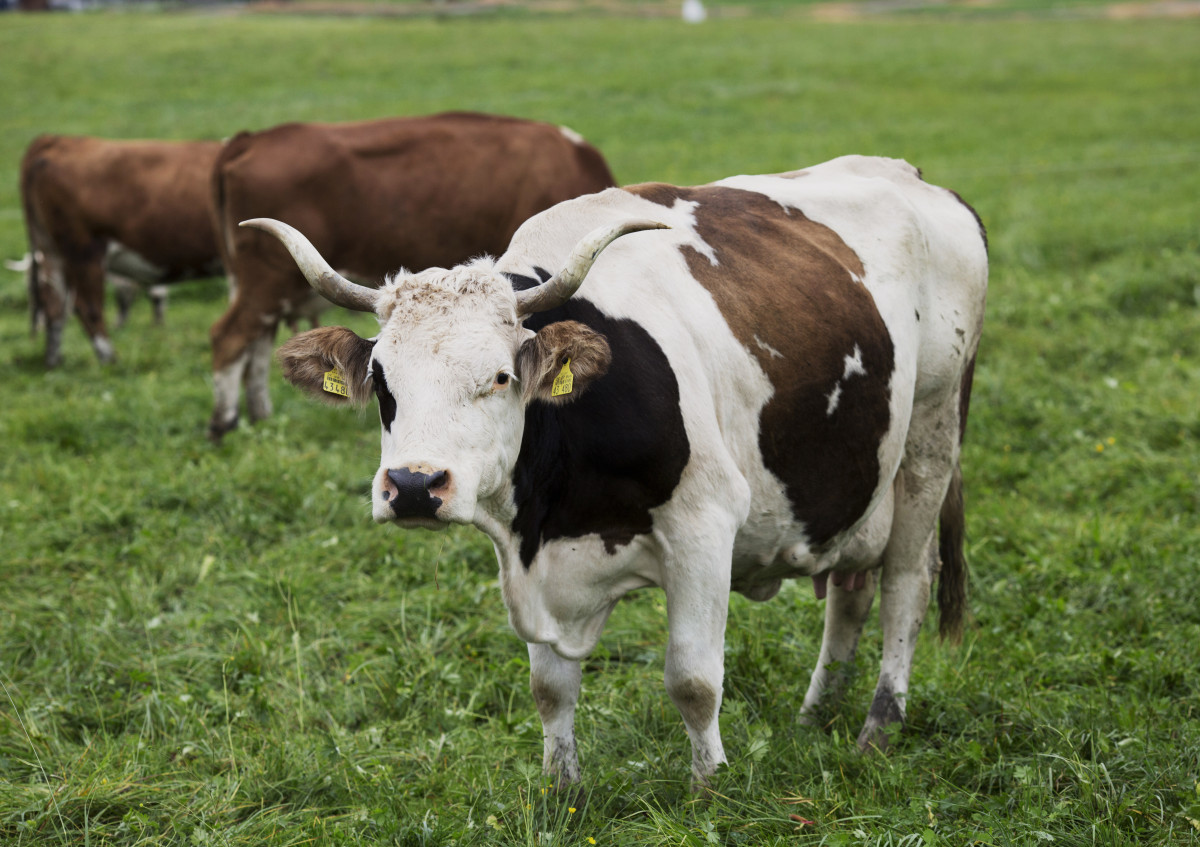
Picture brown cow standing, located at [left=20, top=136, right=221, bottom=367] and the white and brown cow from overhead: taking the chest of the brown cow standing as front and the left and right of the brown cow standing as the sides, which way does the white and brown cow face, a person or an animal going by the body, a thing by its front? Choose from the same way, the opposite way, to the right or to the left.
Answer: the opposite way

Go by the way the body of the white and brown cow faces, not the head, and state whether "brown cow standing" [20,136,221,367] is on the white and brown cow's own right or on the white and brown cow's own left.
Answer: on the white and brown cow's own right

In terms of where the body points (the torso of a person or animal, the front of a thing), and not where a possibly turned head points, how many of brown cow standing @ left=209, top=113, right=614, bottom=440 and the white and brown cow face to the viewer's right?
1

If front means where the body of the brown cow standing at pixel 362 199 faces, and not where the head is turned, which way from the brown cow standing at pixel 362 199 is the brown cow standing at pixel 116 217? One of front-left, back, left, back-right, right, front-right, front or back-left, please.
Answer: back-left

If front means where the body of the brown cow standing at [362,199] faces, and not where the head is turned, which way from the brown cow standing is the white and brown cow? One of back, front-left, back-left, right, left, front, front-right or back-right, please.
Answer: right

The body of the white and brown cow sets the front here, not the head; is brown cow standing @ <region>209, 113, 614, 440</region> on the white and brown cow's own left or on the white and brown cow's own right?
on the white and brown cow's own right

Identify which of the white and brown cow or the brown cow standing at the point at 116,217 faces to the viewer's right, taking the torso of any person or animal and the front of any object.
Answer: the brown cow standing

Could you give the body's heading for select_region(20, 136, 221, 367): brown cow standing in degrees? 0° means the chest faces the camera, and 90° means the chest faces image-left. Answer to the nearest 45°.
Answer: approximately 270°

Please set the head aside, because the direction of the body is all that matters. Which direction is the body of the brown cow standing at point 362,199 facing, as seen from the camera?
to the viewer's right

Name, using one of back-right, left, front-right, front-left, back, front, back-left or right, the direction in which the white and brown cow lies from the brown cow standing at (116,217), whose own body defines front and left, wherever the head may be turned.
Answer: right

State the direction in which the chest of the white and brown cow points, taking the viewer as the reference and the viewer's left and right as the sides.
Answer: facing the viewer and to the left of the viewer
